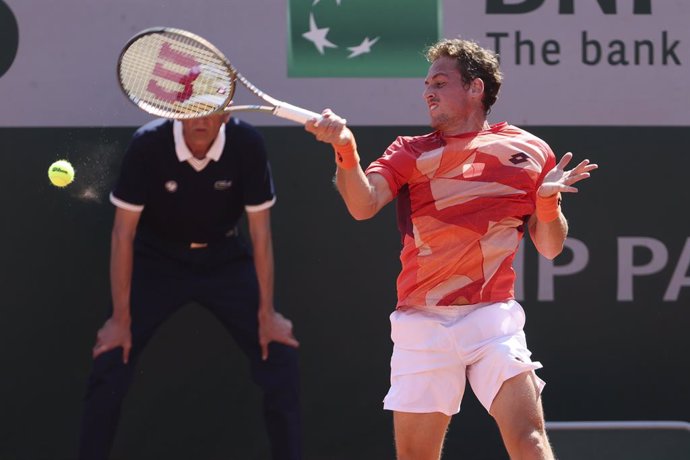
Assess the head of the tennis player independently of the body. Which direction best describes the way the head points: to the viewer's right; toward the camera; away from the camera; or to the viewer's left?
to the viewer's left

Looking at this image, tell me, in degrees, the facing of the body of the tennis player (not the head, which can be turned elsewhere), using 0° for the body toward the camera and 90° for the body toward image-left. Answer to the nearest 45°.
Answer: approximately 0°

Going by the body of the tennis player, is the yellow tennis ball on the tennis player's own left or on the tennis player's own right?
on the tennis player's own right
